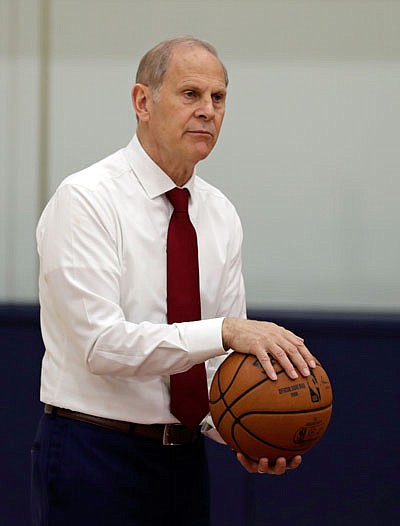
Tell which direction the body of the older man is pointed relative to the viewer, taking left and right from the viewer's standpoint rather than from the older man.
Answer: facing the viewer and to the right of the viewer

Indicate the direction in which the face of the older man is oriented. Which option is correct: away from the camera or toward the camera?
toward the camera
